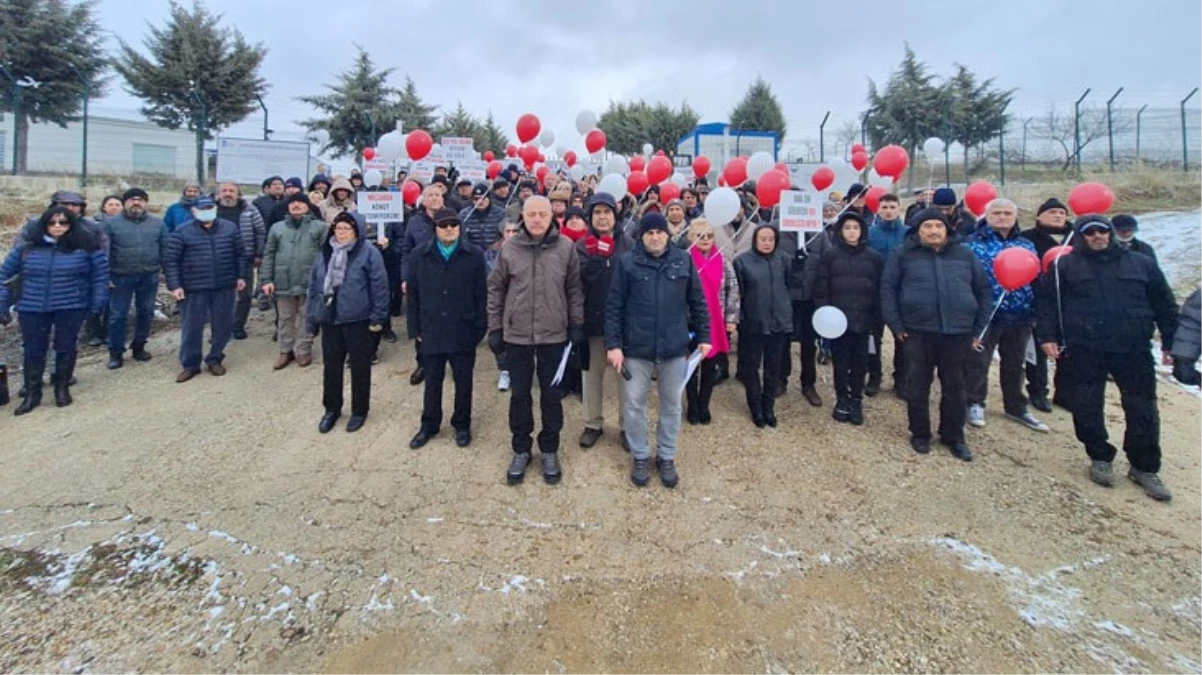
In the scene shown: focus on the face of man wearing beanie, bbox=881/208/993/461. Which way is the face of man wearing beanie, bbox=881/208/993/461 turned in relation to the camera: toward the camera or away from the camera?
toward the camera

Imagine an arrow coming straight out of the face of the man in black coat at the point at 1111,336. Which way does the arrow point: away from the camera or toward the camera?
toward the camera

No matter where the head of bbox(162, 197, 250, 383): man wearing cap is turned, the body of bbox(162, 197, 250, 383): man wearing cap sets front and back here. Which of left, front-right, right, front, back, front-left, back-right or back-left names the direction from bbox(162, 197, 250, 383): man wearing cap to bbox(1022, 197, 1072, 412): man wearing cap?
front-left

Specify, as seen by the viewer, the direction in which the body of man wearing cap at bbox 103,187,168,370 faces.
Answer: toward the camera

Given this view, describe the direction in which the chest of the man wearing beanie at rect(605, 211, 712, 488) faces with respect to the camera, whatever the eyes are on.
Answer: toward the camera

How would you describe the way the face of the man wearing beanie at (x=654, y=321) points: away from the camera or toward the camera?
toward the camera

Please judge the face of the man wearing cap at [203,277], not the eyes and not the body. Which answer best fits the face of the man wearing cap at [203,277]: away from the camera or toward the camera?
toward the camera

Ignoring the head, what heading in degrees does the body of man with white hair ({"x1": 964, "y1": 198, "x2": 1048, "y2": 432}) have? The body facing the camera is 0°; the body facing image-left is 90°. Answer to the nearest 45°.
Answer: approximately 0°
